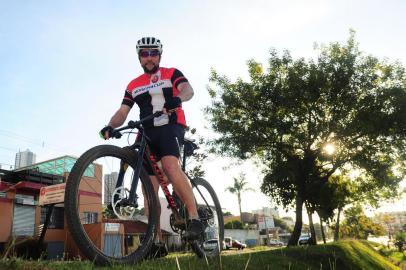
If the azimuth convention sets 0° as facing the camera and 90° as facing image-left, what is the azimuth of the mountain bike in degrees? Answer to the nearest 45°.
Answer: approximately 45°

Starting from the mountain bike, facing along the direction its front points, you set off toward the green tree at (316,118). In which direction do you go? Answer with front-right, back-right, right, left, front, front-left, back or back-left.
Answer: back
